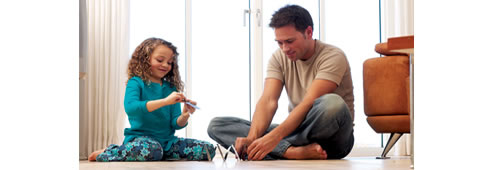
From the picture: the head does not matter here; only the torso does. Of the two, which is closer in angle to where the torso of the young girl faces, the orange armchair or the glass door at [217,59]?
the orange armchair

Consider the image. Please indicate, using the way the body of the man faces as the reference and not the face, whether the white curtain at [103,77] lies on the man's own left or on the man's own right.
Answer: on the man's own right

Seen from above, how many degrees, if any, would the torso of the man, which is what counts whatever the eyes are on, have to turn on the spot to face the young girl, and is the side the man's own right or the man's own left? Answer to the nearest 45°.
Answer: approximately 45° to the man's own right

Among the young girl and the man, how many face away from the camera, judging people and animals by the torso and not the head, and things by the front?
0

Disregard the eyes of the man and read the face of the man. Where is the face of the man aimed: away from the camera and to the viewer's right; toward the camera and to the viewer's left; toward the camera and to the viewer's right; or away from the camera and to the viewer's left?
toward the camera and to the viewer's left

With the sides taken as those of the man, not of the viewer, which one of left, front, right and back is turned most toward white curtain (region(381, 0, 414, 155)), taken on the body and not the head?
back

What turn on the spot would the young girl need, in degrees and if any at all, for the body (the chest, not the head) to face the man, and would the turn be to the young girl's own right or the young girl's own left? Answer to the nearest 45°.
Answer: approximately 45° to the young girl's own left

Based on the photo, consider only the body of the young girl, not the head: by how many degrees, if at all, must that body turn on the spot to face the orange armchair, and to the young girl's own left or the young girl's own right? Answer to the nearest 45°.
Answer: approximately 45° to the young girl's own left

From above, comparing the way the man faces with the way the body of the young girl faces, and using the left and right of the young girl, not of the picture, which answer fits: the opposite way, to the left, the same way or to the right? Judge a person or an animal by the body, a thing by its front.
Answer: to the right

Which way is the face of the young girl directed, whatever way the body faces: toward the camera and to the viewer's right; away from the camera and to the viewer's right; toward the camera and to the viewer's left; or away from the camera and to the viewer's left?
toward the camera and to the viewer's right

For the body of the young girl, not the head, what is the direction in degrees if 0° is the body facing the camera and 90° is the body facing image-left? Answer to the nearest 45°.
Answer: approximately 315°
